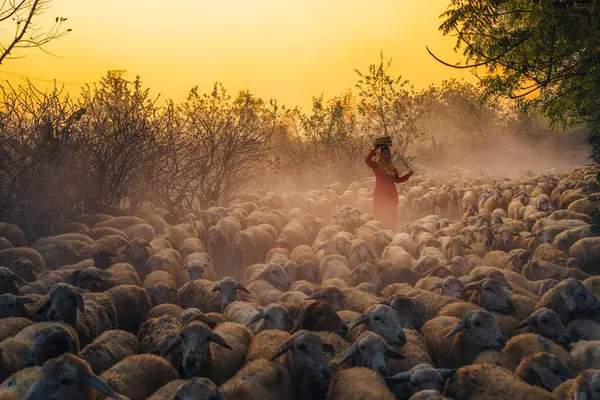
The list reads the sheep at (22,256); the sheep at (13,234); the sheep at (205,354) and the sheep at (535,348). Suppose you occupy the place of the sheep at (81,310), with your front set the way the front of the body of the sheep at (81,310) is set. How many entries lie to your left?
2

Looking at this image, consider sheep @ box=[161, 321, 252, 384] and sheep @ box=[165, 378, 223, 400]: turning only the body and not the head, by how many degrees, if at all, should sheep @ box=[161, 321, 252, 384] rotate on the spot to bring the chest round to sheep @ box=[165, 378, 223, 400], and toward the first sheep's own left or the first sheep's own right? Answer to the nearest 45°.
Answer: approximately 45° to the first sheep's own left

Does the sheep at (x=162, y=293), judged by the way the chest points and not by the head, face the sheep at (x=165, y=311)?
yes

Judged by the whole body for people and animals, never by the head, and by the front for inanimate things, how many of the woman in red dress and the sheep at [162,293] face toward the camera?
2

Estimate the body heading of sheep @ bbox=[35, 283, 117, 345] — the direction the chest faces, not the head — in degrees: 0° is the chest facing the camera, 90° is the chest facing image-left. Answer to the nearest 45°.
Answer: approximately 45°

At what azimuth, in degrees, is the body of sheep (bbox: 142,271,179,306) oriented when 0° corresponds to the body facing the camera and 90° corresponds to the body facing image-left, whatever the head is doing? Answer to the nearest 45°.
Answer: approximately 0°

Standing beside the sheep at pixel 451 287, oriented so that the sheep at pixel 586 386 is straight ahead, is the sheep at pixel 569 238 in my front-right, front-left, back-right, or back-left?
back-left

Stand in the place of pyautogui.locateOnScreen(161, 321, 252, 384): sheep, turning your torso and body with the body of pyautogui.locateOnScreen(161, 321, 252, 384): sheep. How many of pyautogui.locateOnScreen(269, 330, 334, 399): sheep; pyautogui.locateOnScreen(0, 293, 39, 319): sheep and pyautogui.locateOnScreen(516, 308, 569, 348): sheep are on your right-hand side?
1

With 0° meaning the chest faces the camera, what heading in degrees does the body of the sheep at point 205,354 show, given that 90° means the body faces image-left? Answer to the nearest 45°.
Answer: approximately 45°

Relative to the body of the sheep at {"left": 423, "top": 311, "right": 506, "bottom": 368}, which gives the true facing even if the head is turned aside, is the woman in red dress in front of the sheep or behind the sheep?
behind

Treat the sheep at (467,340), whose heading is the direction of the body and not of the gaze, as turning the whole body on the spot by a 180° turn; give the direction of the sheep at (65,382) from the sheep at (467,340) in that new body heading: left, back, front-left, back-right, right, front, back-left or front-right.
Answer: left

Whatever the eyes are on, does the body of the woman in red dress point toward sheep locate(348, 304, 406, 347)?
yes

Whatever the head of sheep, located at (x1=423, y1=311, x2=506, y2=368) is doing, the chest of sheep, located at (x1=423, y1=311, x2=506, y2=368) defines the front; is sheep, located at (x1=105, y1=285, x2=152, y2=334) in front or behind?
behind
